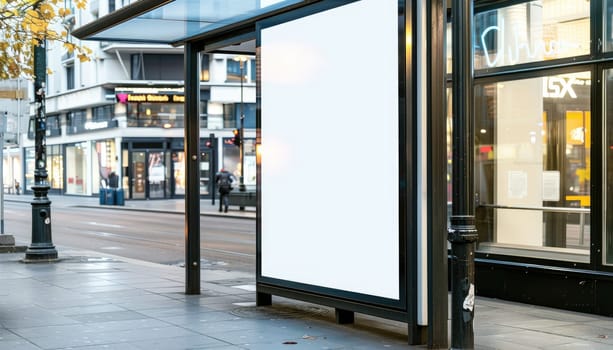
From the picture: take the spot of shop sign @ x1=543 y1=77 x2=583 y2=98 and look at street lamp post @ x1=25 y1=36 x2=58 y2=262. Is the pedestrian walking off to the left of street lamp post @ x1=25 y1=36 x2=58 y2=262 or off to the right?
right

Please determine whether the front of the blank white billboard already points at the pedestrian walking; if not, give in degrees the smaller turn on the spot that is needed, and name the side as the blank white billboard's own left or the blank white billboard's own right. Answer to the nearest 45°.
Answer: approximately 135° to the blank white billboard's own right

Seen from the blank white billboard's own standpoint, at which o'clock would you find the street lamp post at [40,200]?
The street lamp post is roughly at 3 o'clock from the blank white billboard.

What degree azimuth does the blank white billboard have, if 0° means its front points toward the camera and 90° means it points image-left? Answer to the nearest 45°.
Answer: approximately 45°
